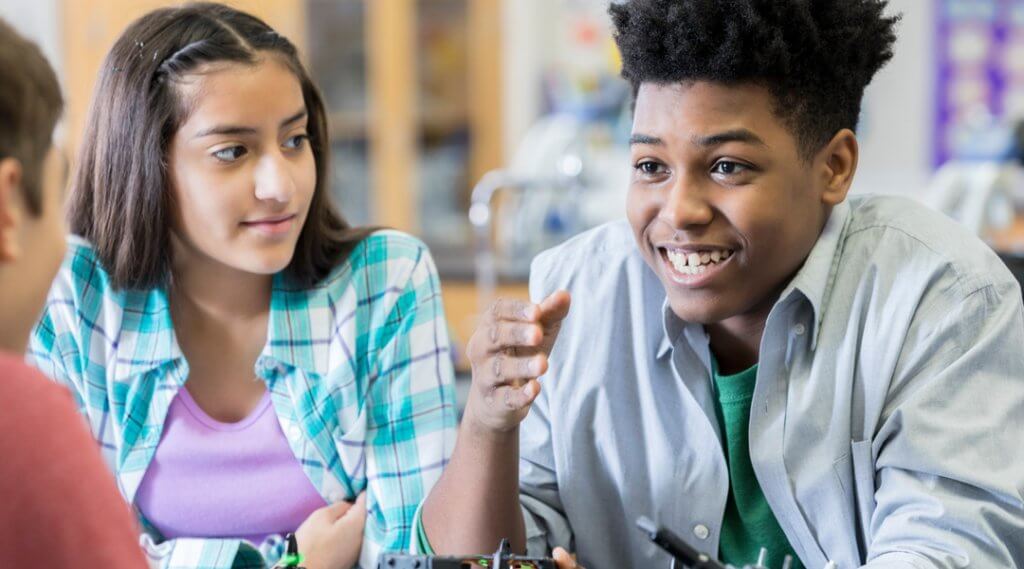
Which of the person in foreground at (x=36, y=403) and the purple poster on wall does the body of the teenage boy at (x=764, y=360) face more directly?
the person in foreground

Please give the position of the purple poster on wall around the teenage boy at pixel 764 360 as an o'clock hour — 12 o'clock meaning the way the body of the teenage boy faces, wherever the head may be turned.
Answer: The purple poster on wall is roughly at 5 o'clock from the teenage boy.

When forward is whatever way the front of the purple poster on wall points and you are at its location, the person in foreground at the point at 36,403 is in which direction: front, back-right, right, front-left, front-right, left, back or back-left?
front

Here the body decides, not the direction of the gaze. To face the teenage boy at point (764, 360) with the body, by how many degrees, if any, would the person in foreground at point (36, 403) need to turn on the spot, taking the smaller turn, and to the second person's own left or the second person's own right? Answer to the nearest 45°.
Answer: approximately 45° to the second person's own right

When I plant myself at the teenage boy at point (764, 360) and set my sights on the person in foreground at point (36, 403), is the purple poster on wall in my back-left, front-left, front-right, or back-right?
back-right

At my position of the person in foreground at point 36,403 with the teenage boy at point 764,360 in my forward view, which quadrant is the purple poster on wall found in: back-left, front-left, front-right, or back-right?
front-left

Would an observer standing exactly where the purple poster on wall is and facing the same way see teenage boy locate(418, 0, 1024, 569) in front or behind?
in front

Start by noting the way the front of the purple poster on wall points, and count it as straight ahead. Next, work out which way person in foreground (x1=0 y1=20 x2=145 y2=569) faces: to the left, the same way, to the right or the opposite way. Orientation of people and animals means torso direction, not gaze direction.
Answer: the opposite way

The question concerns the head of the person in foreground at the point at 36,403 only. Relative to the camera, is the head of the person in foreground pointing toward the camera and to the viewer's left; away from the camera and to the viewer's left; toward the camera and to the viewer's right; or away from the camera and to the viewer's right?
away from the camera and to the viewer's right

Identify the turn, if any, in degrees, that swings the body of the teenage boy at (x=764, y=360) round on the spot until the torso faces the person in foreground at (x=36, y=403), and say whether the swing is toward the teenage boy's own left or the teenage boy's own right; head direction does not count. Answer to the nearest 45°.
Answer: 0° — they already face them

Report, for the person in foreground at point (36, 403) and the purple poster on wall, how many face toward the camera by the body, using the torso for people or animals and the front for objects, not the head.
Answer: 1

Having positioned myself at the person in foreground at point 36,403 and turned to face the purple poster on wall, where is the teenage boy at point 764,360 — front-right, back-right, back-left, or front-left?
front-right

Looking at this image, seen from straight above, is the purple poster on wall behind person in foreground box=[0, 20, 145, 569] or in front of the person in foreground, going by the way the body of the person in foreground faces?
in front

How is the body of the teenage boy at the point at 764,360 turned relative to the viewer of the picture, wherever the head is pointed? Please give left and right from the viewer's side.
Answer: facing the viewer and to the left of the viewer

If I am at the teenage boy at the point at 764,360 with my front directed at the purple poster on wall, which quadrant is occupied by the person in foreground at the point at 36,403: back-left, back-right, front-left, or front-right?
back-left

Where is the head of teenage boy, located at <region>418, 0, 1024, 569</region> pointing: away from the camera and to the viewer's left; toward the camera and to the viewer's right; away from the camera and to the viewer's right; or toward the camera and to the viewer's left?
toward the camera and to the viewer's left

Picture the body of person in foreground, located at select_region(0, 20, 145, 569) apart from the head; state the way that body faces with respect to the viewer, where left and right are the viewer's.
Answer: facing away from the viewer and to the right of the viewer

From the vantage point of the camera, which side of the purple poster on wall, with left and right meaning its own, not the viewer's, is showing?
front
